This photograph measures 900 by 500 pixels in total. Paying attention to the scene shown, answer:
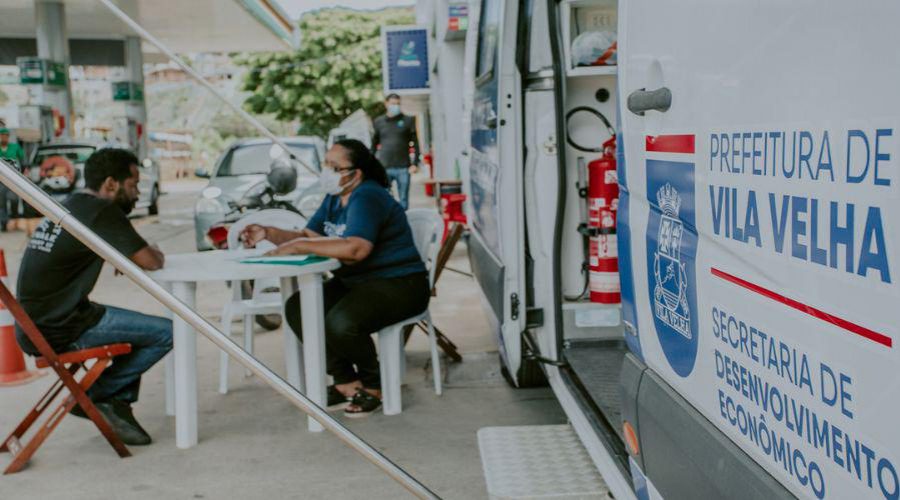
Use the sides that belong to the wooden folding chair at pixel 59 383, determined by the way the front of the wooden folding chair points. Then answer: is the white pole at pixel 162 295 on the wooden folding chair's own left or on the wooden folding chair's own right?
on the wooden folding chair's own right

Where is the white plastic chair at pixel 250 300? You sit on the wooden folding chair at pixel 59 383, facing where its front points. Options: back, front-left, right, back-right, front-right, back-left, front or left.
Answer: front-left

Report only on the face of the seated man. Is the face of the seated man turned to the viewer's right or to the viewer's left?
to the viewer's right

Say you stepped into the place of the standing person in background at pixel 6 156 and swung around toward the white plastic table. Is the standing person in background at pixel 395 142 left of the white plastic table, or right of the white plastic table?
left

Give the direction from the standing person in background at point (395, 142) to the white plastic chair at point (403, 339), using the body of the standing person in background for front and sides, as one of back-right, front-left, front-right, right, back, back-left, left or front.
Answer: front

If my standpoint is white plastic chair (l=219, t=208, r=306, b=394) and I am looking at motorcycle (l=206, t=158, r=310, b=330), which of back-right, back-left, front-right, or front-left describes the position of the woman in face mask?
back-right

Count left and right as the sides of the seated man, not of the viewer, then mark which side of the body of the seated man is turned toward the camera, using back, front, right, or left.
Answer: right

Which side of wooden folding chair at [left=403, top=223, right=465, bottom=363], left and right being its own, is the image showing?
left

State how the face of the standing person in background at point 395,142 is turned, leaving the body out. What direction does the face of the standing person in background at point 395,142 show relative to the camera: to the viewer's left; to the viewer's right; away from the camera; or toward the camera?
toward the camera

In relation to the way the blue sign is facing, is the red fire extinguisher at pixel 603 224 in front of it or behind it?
in front

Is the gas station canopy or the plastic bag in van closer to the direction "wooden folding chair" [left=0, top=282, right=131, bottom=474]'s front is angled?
the plastic bag in van

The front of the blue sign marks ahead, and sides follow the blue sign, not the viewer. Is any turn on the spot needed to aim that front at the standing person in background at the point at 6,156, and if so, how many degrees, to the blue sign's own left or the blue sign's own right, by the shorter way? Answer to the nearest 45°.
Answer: approximately 45° to the blue sign's own right

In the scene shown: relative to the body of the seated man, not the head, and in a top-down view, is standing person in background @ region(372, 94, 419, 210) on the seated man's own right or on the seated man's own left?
on the seated man's own left

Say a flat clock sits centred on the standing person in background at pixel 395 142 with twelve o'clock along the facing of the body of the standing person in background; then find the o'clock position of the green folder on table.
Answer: The green folder on table is roughly at 12 o'clock from the standing person in background.

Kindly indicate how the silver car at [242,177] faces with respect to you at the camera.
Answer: facing the viewer and to the left of the viewer

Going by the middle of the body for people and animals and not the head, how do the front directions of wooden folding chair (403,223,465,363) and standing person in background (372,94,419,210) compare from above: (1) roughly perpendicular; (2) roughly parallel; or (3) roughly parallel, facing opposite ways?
roughly perpendicular

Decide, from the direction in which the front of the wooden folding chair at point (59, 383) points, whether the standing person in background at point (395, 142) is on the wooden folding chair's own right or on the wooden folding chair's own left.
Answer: on the wooden folding chair's own left

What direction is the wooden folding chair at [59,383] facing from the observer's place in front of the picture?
facing to the right of the viewer

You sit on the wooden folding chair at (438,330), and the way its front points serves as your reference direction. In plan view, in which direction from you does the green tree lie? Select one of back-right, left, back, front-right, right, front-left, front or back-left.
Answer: right

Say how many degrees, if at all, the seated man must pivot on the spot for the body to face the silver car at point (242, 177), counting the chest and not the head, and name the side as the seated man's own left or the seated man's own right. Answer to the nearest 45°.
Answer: approximately 90° to the seated man's own left

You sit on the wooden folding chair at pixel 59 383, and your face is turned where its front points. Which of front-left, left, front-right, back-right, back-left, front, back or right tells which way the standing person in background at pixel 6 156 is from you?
left
